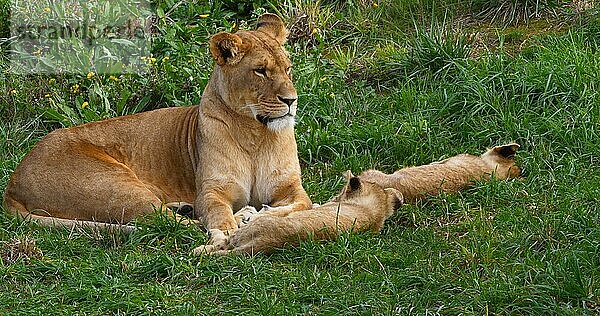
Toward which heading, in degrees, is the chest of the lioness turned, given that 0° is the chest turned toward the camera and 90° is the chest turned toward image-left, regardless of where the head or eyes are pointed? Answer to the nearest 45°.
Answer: approximately 315°

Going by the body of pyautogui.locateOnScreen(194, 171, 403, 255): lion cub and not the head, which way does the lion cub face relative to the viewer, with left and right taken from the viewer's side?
facing away from the viewer and to the right of the viewer

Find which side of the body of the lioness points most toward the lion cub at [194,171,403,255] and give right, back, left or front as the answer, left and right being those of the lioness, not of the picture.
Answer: front
